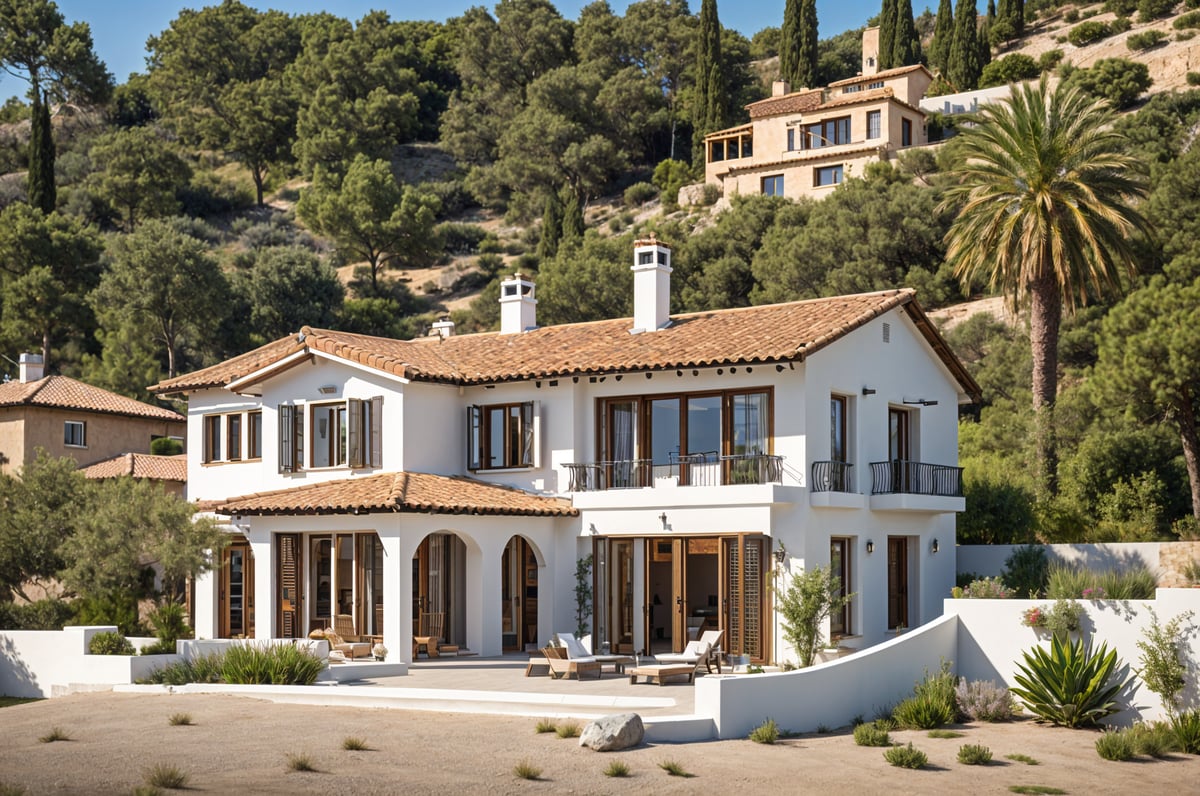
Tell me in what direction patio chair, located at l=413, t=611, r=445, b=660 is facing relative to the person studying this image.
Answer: facing the viewer and to the left of the viewer

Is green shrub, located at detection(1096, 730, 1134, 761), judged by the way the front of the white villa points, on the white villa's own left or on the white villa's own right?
on the white villa's own left

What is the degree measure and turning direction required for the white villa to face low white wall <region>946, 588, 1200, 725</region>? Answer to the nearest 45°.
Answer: approximately 90° to its left

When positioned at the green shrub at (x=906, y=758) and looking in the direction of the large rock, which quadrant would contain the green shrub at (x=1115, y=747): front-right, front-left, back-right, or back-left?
back-right

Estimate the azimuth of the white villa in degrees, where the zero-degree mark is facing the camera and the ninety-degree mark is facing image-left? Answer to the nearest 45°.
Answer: approximately 45°

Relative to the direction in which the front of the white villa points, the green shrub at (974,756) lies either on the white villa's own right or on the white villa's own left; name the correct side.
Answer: on the white villa's own left

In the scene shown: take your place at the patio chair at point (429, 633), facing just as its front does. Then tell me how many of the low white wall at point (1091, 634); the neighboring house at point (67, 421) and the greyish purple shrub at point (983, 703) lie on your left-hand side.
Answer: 2

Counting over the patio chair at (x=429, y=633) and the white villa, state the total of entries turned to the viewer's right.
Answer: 0

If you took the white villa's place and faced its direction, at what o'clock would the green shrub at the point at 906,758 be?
The green shrub is roughly at 10 o'clock from the white villa.
